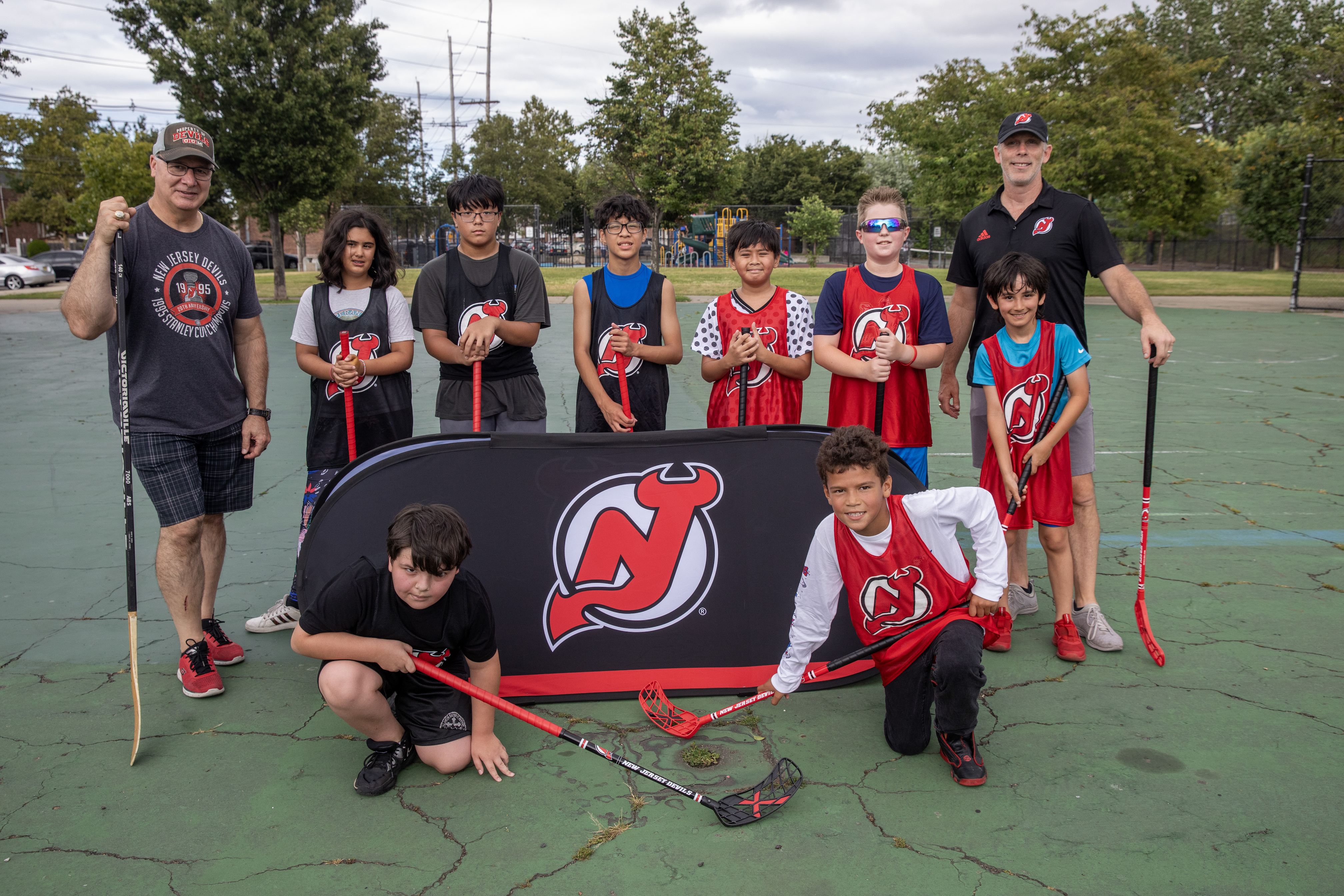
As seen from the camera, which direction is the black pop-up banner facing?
toward the camera

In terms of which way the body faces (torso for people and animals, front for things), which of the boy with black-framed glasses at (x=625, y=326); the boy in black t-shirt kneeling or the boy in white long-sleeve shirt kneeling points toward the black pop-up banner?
the boy with black-framed glasses

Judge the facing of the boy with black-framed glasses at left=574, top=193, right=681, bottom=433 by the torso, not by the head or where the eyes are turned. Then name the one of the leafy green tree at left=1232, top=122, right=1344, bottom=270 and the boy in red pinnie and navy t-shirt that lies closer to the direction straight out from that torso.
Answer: the boy in red pinnie and navy t-shirt

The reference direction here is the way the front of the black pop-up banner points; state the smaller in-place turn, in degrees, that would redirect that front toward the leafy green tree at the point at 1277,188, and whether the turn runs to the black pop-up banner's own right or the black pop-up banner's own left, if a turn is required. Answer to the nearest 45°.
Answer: approximately 135° to the black pop-up banner's own left

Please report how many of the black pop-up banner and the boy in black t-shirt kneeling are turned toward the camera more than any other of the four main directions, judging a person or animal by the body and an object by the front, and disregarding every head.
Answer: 2

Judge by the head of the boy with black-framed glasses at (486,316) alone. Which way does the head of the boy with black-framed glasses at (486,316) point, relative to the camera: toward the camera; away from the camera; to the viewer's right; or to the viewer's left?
toward the camera

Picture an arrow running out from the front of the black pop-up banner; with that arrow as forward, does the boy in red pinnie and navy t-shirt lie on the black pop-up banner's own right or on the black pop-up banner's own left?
on the black pop-up banner's own left

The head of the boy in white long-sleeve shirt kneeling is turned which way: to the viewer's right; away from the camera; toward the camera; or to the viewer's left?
toward the camera

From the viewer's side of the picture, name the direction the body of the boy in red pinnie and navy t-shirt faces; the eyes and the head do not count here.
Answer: toward the camera

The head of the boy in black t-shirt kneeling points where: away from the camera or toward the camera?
toward the camera

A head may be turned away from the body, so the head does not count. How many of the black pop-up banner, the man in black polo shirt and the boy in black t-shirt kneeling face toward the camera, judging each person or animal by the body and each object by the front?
3

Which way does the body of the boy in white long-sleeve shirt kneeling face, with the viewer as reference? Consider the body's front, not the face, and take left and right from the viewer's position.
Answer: facing the viewer

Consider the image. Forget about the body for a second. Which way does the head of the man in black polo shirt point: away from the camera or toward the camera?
toward the camera

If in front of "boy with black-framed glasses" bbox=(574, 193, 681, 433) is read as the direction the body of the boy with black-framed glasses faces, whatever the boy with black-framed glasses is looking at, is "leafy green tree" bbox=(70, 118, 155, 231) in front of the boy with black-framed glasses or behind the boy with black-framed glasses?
behind

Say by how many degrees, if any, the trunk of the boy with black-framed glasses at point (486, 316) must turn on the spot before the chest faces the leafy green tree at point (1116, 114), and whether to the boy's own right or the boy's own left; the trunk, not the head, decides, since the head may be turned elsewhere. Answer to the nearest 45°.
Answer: approximately 135° to the boy's own left

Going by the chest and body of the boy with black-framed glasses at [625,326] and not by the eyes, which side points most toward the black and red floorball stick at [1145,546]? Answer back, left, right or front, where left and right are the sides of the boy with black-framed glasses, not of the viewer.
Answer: left

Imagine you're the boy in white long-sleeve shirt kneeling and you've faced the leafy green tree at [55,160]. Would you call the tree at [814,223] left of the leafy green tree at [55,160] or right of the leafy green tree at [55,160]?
right
